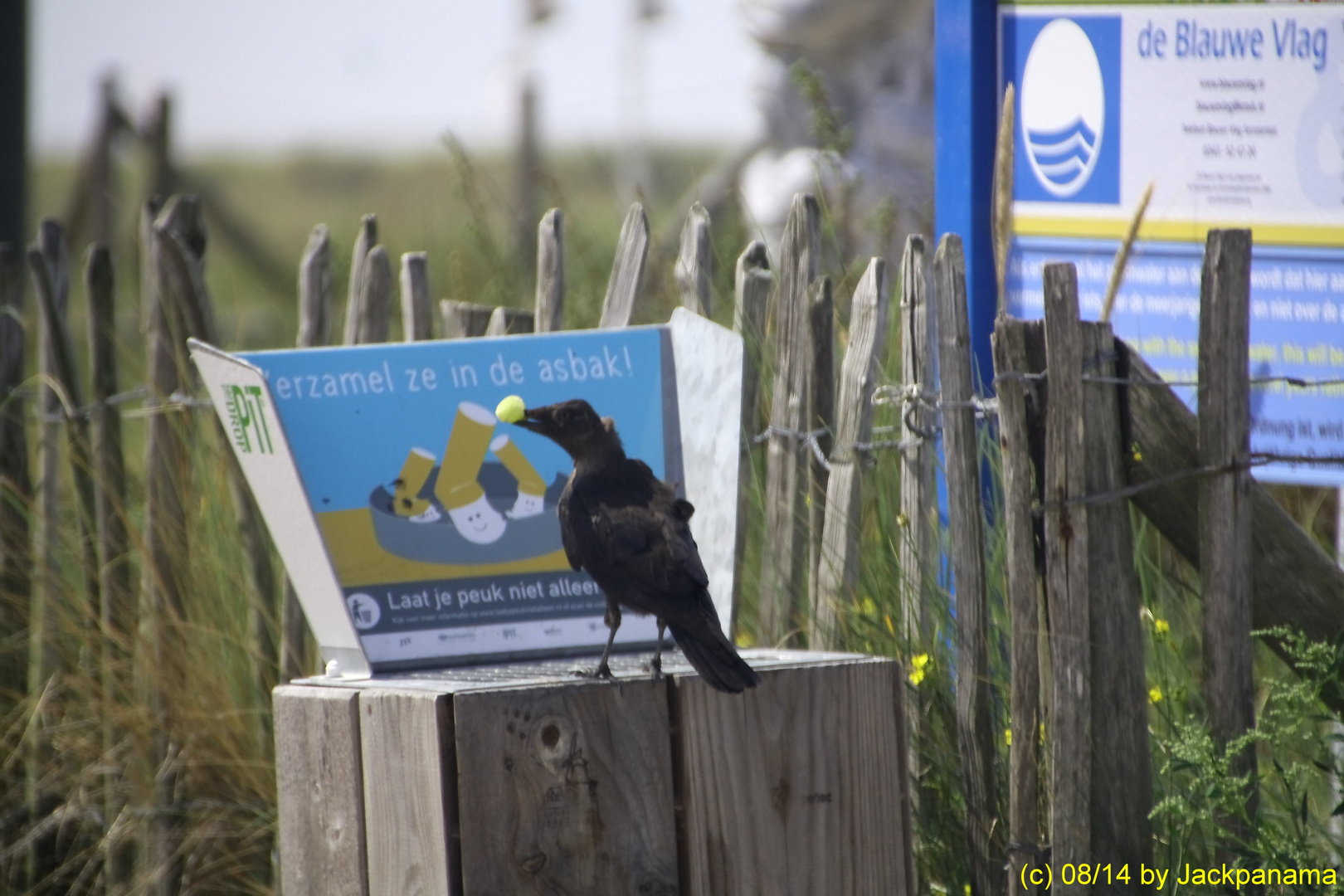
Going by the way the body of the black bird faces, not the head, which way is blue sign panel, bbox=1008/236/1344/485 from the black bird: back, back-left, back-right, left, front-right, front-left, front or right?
back-right

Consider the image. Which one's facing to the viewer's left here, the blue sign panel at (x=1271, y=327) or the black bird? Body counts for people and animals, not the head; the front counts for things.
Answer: the black bird

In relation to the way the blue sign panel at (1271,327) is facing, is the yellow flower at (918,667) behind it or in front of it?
in front

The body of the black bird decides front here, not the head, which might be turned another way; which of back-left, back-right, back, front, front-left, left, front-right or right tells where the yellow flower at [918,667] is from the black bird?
back-right

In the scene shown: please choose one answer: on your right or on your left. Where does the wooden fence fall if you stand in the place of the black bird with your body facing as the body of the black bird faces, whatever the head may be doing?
on your right

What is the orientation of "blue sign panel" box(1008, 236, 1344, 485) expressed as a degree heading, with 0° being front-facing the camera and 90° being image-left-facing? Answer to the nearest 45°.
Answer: approximately 0°

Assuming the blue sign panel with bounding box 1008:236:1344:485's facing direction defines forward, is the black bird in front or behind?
in front

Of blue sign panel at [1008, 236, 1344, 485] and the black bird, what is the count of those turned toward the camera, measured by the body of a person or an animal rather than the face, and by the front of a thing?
1
